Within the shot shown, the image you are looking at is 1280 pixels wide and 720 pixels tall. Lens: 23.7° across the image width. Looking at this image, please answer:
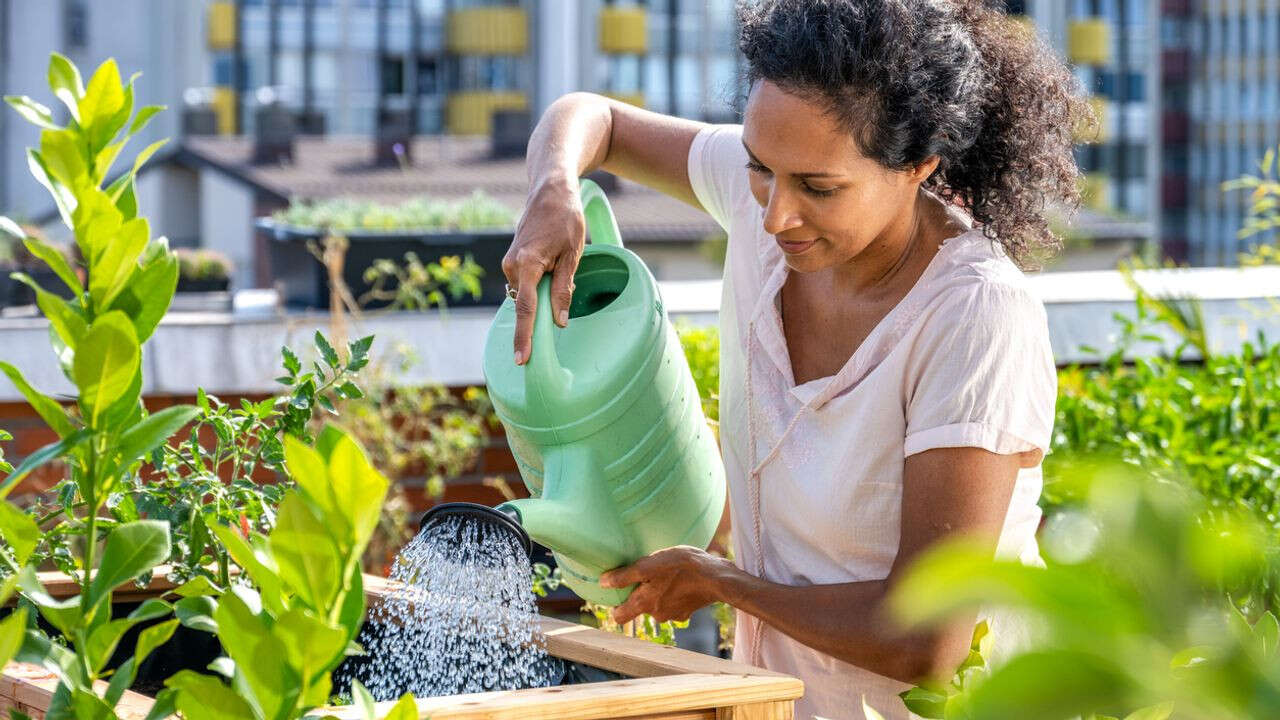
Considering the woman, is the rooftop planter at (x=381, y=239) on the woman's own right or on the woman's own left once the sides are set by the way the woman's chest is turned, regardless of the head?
on the woman's own right

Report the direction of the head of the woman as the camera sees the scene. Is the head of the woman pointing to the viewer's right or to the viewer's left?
to the viewer's left

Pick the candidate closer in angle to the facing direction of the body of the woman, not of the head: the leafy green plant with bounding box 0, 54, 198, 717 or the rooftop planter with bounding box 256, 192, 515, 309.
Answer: the leafy green plant

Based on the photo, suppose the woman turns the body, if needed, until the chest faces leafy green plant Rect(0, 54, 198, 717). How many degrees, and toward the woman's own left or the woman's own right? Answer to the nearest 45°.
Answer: approximately 45° to the woman's own left

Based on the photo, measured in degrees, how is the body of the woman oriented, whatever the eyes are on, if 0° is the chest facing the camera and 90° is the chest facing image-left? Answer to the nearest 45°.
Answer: approximately 45°
